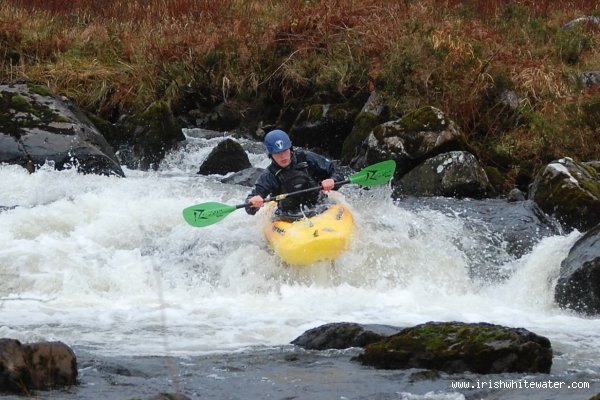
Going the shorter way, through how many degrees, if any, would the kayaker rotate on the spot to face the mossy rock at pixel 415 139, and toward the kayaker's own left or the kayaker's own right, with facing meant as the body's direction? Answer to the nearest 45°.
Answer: approximately 135° to the kayaker's own left

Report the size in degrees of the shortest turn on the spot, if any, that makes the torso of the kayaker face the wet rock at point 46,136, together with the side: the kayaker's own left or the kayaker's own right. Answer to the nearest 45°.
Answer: approximately 135° to the kayaker's own right

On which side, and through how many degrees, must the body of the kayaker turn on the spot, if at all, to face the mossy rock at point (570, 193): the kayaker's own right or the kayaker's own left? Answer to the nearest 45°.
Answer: approximately 90° to the kayaker's own left

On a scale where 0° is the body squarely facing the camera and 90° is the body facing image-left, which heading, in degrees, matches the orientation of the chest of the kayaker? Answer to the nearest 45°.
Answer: approximately 0°

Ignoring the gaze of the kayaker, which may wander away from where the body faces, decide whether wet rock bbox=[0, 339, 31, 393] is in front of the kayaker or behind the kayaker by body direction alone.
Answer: in front

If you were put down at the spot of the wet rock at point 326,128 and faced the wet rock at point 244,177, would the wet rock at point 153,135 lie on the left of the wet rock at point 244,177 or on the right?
right

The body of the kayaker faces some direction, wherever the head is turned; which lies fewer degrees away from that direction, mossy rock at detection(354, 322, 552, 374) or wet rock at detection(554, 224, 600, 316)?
the mossy rock

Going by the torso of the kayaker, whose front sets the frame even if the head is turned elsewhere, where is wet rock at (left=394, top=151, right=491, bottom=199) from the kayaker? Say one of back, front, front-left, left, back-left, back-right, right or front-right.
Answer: back-left

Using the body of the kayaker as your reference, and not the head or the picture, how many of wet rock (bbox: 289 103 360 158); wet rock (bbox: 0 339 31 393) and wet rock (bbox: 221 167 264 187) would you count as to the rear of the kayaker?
2

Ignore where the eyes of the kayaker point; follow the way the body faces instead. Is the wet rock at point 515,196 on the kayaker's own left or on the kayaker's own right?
on the kayaker's own left

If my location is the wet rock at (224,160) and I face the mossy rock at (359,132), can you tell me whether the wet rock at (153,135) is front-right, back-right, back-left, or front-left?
back-left

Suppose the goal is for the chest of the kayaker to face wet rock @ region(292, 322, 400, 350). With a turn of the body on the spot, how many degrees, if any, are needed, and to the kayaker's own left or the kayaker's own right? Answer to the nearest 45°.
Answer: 0° — they already face it

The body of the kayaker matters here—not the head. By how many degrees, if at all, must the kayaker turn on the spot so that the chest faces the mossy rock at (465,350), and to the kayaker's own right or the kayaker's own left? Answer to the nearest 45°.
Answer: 0° — they already face it

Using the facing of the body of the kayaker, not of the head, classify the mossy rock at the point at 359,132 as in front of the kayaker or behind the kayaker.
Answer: behind

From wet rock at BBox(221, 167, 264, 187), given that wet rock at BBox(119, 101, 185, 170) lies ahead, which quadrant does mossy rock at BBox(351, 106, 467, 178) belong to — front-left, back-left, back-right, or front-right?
back-right

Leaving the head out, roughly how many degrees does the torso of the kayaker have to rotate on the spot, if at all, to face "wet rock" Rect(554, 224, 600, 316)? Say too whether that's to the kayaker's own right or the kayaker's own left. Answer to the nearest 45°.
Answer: approximately 45° to the kayaker's own left

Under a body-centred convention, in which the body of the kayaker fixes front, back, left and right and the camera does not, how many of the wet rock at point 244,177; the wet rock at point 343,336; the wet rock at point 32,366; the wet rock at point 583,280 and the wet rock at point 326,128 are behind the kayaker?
2

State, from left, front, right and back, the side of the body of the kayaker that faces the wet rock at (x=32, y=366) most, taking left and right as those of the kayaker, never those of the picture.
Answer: front
